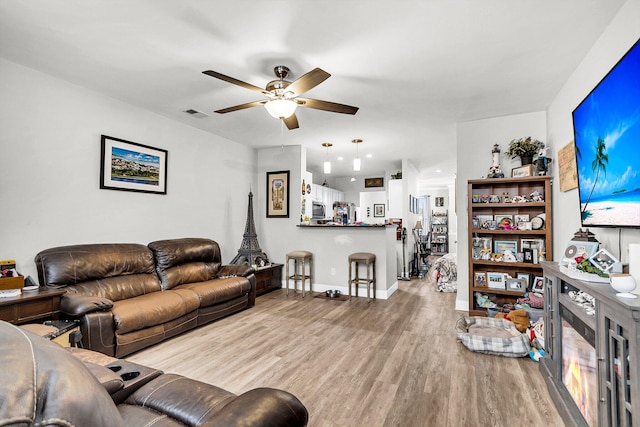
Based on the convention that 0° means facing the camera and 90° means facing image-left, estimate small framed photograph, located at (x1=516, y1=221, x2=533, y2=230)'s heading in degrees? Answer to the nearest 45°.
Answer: approximately 0°

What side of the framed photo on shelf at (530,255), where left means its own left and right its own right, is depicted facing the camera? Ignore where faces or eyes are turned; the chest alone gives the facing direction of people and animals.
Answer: front

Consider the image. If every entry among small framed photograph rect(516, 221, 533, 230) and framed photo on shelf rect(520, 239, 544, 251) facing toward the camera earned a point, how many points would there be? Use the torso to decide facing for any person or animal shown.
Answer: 2

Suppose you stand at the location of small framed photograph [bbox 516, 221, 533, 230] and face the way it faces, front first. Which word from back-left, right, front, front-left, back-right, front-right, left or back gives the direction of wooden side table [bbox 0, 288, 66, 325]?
front-right

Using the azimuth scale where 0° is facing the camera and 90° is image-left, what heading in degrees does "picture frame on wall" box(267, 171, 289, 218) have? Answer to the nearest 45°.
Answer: approximately 0°

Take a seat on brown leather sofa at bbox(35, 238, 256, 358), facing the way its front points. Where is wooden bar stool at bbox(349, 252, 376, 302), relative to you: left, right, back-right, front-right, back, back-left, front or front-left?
front-left

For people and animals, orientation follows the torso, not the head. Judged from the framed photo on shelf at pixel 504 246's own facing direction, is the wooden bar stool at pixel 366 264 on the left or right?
on its right

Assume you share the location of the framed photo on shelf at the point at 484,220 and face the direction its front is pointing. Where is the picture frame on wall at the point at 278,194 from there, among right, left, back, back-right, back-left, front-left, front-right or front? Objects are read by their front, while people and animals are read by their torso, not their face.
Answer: right

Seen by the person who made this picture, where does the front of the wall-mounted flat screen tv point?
facing the viewer and to the left of the viewer

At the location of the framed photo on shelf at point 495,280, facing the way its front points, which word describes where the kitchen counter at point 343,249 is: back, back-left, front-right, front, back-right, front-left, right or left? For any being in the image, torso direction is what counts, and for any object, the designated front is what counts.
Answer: right

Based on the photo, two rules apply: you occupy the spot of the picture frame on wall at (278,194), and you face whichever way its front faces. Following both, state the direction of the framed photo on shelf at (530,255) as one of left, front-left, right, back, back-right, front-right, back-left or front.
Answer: front-left

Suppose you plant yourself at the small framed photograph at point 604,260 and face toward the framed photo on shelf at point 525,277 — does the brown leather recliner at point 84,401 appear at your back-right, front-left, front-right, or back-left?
back-left
